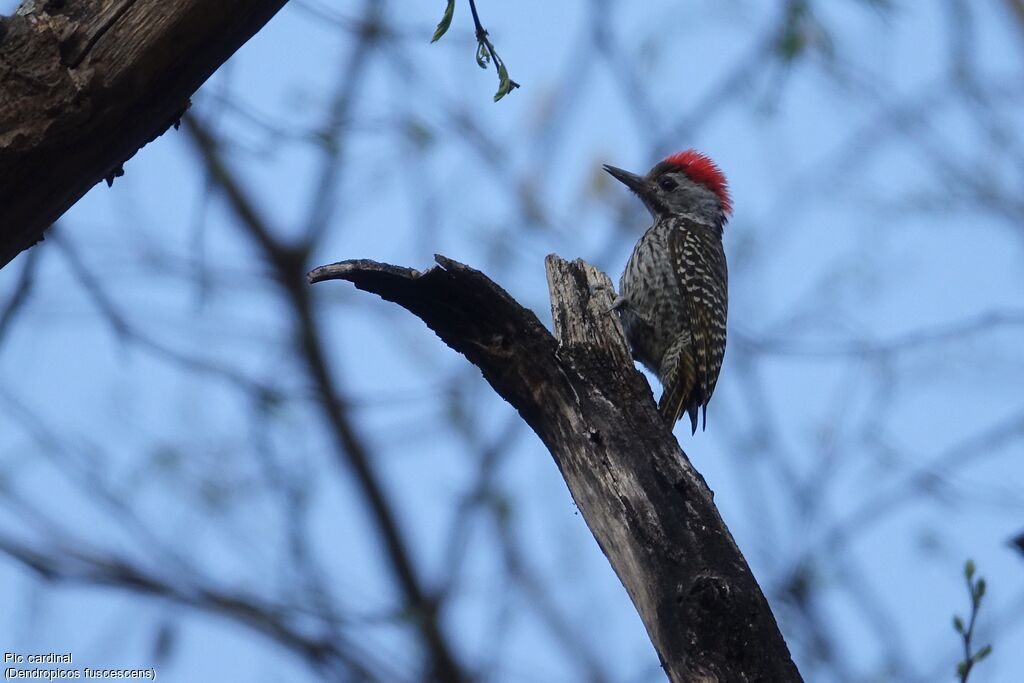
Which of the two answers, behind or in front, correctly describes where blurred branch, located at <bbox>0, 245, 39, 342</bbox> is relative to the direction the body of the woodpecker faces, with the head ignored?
in front

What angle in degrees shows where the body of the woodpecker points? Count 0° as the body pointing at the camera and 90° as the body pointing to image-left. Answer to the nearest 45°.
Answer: approximately 90°

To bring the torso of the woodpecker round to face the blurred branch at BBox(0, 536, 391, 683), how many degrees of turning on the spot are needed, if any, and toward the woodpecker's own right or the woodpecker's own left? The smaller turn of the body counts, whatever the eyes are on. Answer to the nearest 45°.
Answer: approximately 45° to the woodpecker's own right

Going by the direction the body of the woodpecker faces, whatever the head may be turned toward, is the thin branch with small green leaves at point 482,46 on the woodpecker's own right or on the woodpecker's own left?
on the woodpecker's own left
